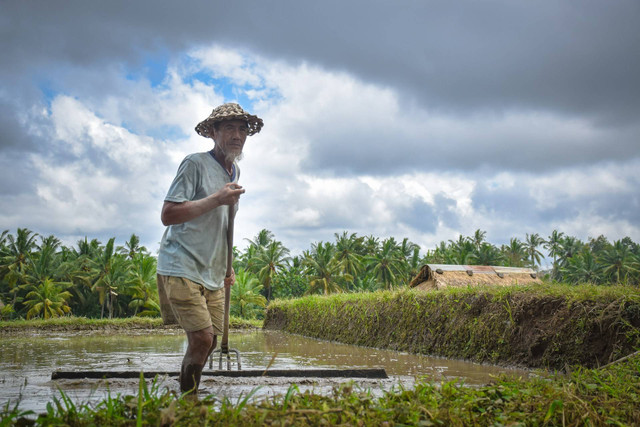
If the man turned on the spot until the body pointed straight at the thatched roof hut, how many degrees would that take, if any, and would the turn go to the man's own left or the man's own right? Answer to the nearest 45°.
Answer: approximately 90° to the man's own left

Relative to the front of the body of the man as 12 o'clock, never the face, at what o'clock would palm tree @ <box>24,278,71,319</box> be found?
The palm tree is roughly at 7 o'clock from the man.

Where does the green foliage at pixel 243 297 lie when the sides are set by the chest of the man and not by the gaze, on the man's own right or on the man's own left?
on the man's own left

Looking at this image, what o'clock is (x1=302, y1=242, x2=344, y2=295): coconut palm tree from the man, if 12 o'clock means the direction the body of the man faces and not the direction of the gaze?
The coconut palm tree is roughly at 8 o'clock from the man.

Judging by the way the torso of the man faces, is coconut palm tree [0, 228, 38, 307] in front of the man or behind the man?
behind

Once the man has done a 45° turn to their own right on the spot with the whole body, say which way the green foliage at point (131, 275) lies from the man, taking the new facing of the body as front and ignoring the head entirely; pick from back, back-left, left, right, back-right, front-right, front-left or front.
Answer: back

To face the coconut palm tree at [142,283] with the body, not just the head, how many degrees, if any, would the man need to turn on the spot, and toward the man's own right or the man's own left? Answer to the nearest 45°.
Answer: approximately 135° to the man's own left

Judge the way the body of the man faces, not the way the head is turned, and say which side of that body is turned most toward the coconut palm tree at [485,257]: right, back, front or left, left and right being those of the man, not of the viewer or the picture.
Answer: left

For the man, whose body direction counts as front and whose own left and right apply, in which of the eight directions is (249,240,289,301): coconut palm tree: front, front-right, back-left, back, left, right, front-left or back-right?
back-left

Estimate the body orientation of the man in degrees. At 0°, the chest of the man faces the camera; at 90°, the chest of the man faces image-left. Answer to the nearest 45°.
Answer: approximately 315°

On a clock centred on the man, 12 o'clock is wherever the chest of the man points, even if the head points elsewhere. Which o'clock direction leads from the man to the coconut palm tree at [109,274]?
The coconut palm tree is roughly at 7 o'clock from the man.
